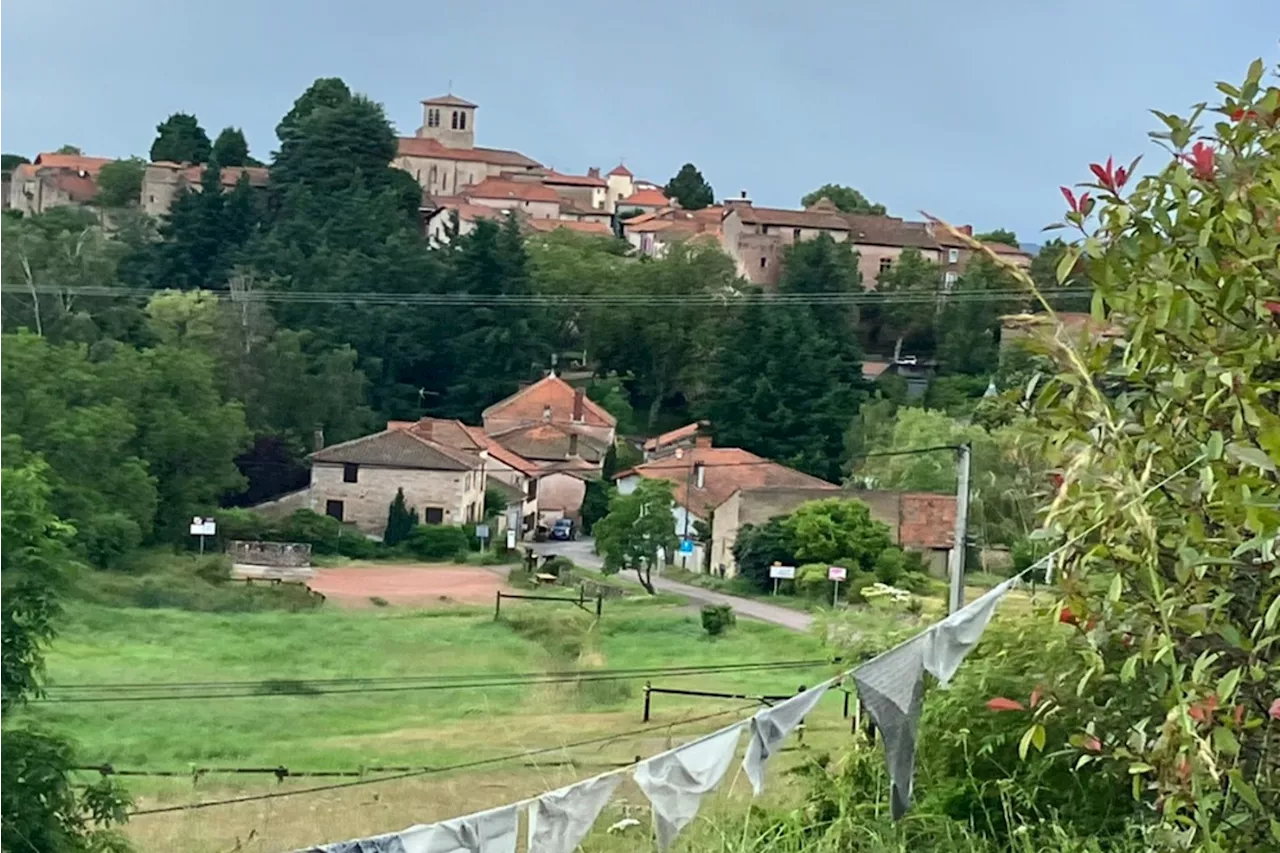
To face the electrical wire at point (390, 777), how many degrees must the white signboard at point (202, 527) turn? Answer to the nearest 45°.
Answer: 0° — it already faces it

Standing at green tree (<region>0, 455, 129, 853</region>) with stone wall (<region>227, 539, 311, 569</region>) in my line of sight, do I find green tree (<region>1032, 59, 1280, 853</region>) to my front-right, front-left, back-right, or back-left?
back-right

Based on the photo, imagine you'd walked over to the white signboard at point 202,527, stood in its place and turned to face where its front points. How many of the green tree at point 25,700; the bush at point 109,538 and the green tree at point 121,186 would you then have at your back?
1

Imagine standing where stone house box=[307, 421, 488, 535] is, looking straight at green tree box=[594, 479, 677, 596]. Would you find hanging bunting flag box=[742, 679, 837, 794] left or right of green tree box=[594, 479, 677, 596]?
right

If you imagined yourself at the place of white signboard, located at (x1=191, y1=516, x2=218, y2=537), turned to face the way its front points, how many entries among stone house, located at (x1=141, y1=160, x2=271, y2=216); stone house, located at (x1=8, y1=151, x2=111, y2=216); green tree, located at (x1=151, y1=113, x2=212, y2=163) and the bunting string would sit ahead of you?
1

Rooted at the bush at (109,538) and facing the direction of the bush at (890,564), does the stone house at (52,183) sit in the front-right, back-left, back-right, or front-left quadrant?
back-left

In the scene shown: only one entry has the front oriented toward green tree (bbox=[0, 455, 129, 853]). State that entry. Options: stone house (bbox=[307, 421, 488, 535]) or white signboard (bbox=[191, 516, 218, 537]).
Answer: the white signboard

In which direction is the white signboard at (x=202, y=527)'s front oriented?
toward the camera

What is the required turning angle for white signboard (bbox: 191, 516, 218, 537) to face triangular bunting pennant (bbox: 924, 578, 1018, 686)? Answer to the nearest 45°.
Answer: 0° — it already faces it

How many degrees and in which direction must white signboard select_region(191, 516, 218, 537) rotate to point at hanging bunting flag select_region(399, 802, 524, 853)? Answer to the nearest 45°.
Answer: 0° — it already faces it

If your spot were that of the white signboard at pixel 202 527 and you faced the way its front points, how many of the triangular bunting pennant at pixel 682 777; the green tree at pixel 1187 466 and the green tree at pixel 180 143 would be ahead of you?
2

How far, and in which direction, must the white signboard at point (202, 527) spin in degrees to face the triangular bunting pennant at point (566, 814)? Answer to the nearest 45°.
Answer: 0° — it already faces it
